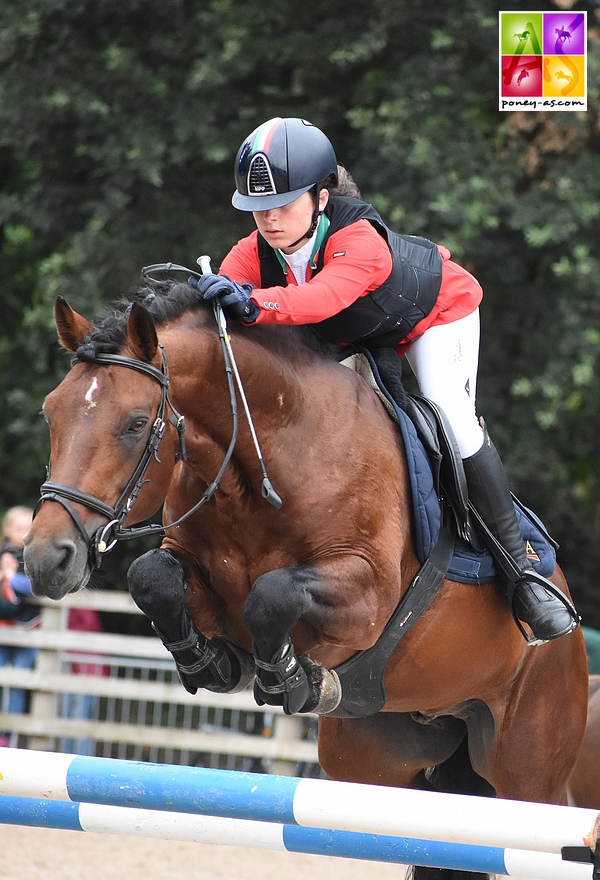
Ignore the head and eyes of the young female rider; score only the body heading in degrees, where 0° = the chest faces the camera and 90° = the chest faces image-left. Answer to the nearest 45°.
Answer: approximately 45°

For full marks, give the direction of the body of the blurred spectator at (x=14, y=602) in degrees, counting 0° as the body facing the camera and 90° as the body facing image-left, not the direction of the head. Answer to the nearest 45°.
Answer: approximately 315°

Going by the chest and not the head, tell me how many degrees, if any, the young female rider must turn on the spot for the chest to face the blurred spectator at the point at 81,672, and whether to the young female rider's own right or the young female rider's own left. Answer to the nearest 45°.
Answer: approximately 90° to the young female rider's own right
